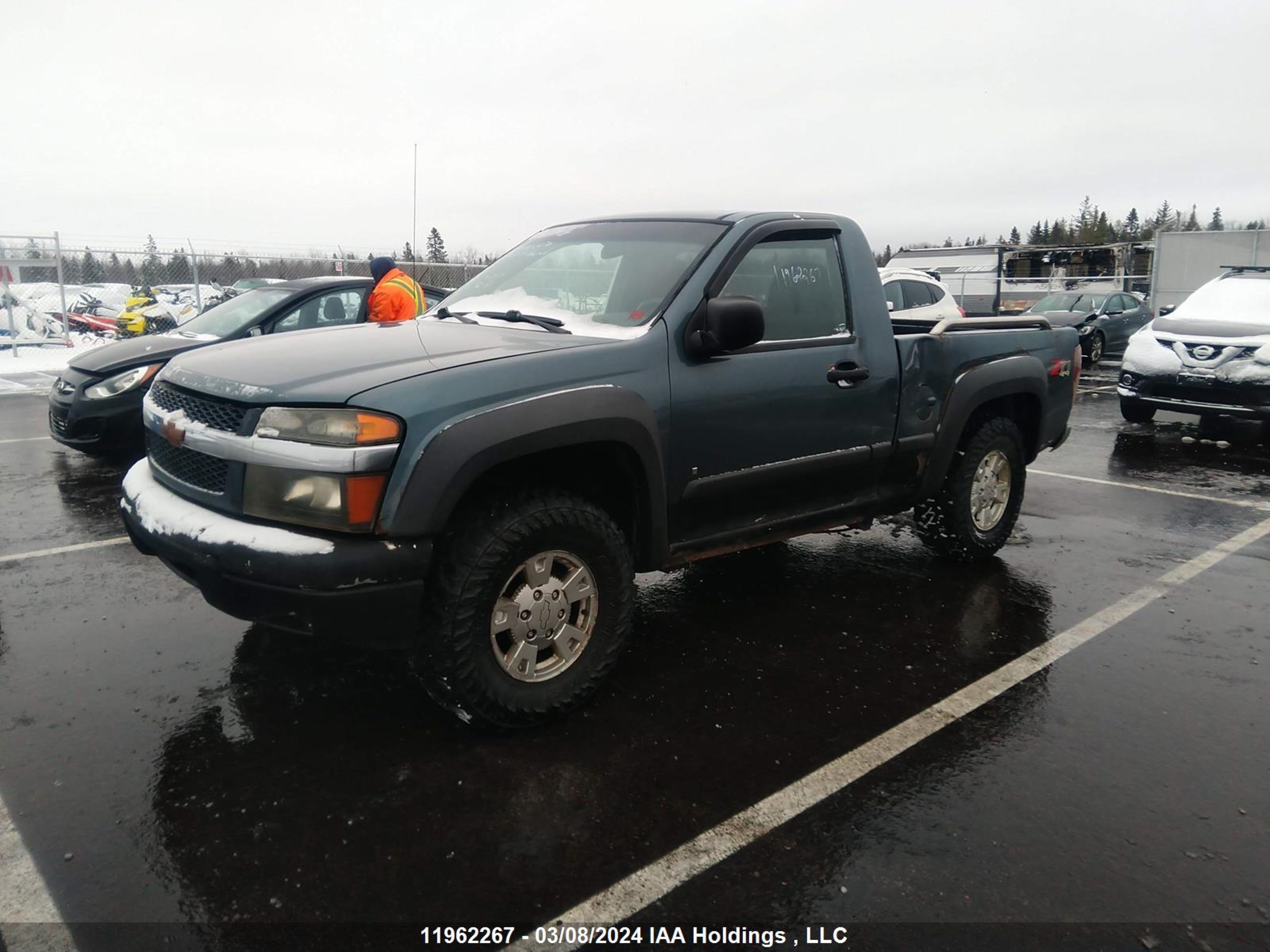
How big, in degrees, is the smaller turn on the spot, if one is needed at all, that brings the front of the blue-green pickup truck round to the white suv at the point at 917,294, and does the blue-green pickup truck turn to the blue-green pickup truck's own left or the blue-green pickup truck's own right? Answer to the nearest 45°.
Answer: approximately 180°

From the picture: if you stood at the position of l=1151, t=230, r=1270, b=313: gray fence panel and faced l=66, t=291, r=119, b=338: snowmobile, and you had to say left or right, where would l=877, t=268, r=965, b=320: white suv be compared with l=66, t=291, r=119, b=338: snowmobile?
left

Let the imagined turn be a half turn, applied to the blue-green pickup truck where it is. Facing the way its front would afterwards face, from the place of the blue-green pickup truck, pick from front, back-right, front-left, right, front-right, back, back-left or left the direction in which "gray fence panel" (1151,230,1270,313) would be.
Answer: front

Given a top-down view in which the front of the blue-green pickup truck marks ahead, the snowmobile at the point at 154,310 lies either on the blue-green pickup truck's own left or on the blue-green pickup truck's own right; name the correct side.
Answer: on the blue-green pickup truck's own right

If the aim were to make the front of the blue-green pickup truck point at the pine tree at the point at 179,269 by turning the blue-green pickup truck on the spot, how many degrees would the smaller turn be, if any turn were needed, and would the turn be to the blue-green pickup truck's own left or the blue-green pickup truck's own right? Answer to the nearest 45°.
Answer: approximately 90° to the blue-green pickup truck's own right

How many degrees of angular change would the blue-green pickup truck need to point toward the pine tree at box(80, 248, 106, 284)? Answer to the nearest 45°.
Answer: approximately 90° to its right

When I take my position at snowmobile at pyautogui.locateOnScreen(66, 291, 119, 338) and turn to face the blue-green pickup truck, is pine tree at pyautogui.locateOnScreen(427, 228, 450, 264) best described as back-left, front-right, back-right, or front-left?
back-left

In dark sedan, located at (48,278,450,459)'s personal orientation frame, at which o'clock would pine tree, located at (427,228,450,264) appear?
The pine tree is roughly at 5 o'clock from the dark sedan.

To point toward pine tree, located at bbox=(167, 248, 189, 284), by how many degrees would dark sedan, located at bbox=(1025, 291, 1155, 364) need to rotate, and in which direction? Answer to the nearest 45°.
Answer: approximately 45° to its right

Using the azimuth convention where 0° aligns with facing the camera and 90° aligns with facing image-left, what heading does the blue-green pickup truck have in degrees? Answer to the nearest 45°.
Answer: approximately 45°
